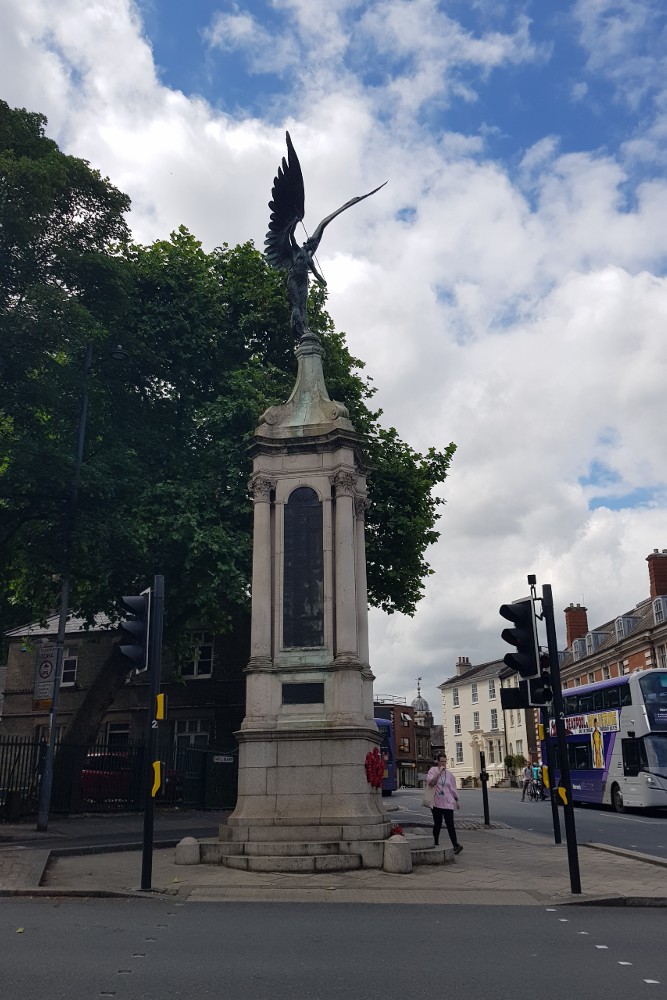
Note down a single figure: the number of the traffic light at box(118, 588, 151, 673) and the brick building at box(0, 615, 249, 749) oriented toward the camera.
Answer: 1

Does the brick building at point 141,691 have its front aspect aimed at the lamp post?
yes

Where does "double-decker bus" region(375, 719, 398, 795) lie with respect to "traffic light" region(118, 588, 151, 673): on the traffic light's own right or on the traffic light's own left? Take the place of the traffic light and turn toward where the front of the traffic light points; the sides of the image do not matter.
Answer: on the traffic light's own right

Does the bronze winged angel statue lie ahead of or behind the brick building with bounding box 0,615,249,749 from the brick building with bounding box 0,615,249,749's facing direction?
ahead

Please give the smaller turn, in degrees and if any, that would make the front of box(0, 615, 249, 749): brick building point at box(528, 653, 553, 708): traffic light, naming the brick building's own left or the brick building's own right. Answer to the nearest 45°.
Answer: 0° — it already faces it

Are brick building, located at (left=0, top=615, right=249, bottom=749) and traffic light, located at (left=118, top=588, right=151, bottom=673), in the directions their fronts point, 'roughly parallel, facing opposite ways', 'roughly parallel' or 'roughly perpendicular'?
roughly perpendicular

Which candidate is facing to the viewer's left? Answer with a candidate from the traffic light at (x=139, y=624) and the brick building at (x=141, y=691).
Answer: the traffic light

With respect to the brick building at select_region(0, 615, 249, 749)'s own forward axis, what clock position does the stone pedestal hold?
The stone pedestal is roughly at 12 o'clock from the brick building.

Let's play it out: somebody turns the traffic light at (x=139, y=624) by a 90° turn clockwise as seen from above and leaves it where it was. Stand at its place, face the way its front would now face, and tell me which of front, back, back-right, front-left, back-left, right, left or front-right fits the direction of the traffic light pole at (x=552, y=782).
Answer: front-right

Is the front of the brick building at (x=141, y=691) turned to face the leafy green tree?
yes

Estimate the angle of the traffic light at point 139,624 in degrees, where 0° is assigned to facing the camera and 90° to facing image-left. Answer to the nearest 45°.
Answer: approximately 90°

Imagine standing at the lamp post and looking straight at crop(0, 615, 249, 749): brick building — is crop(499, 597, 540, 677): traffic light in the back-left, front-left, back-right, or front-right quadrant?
back-right

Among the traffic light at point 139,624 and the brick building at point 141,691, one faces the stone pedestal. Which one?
the brick building

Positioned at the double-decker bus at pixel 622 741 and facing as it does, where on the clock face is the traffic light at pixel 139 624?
The traffic light is roughly at 2 o'clock from the double-decker bus.

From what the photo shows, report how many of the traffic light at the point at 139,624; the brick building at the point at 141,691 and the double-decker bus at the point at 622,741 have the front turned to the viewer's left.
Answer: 1

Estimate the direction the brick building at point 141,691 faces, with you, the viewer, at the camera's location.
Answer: facing the viewer

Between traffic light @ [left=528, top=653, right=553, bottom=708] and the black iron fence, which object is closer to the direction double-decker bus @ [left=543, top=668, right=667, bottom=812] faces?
the traffic light

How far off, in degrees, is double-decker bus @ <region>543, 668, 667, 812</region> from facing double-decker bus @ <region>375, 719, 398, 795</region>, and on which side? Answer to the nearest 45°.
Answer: approximately 180°
